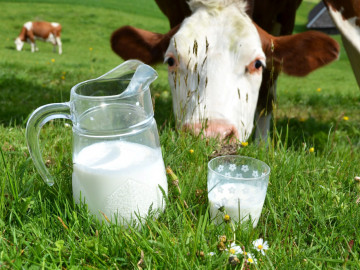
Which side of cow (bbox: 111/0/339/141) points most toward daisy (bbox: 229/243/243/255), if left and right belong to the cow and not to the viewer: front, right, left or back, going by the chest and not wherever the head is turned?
front

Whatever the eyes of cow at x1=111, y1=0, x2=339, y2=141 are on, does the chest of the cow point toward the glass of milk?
yes

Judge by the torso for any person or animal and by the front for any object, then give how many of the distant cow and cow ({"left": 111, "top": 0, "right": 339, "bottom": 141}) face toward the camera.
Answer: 1

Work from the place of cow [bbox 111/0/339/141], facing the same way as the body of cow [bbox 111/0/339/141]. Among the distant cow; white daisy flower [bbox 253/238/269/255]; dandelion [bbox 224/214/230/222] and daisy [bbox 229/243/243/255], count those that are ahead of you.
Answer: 3
